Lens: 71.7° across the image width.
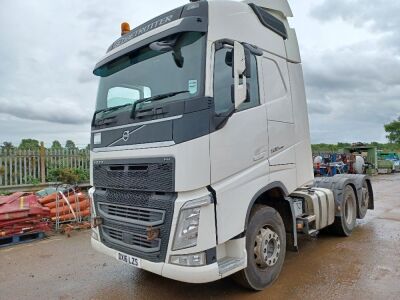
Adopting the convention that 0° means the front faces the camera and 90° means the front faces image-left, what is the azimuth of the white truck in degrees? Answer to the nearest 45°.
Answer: approximately 45°

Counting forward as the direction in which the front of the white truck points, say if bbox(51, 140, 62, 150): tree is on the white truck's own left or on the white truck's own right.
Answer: on the white truck's own right

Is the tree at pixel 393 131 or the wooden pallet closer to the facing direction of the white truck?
the wooden pallet

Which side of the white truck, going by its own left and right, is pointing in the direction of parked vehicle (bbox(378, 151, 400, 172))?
back

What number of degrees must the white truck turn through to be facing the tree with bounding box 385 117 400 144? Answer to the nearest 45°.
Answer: approximately 180°

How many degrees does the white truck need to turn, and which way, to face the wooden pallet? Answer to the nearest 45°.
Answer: approximately 90° to its right
